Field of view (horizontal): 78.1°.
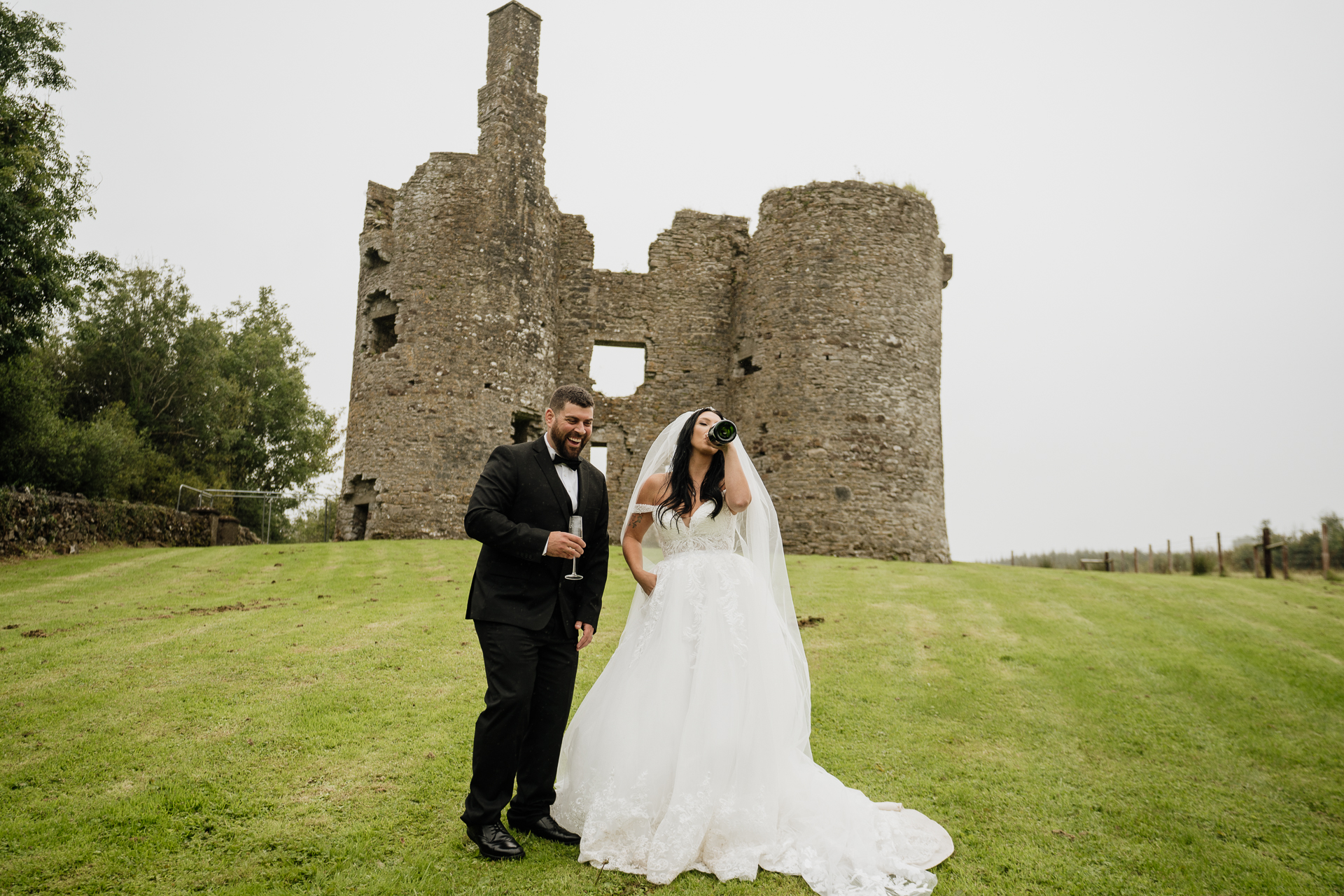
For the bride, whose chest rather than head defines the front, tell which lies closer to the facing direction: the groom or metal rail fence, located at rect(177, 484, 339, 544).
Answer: the groom

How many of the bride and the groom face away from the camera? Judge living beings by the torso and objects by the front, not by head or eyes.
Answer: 0

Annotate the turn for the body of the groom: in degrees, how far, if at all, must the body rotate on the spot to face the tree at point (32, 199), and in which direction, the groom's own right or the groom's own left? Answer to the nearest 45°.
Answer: approximately 180°

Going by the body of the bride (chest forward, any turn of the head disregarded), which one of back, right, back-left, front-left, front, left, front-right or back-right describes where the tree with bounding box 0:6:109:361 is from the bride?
back-right

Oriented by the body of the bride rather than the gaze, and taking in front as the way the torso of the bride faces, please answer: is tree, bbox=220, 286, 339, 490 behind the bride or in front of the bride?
behind

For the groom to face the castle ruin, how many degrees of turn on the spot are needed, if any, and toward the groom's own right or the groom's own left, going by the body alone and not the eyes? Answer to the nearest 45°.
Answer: approximately 135° to the groom's own left

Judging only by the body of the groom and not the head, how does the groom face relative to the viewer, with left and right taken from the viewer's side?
facing the viewer and to the right of the viewer

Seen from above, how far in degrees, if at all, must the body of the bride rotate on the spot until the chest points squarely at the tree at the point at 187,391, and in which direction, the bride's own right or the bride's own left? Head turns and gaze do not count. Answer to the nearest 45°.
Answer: approximately 135° to the bride's own right

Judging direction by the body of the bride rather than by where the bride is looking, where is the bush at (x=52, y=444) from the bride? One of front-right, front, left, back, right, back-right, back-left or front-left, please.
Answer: back-right

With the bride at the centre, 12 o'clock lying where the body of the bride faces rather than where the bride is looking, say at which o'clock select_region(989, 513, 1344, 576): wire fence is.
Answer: The wire fence is roughly at 7 o'clock from the bride.

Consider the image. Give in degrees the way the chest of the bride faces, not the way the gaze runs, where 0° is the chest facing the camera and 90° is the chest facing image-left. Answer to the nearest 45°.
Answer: approximately 0°

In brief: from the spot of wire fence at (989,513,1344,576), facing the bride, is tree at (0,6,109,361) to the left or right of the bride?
right

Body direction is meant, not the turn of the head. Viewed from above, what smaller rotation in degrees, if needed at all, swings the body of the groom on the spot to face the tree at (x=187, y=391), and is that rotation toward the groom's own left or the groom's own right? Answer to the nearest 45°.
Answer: approximately 180°
